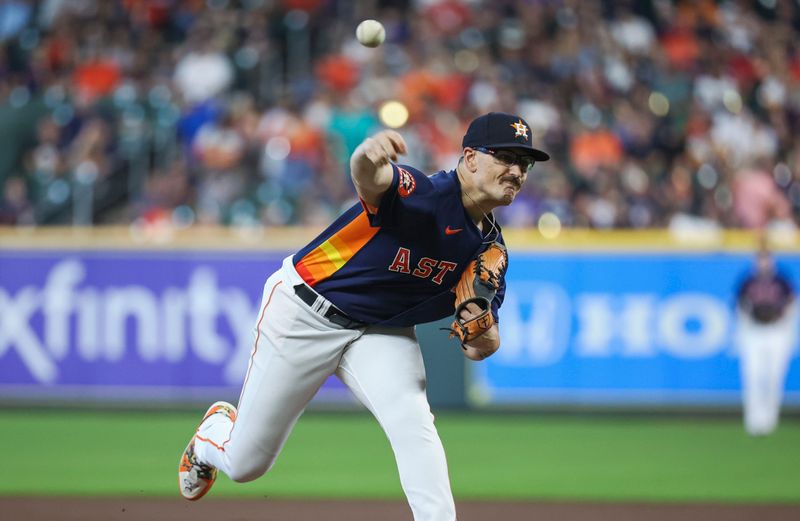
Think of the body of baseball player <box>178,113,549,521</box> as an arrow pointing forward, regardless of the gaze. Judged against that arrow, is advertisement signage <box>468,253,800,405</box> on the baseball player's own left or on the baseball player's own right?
on the baseball player's own left

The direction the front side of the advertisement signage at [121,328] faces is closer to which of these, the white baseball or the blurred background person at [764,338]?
the white baseball

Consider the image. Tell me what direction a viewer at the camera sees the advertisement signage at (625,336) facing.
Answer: facing the viewer

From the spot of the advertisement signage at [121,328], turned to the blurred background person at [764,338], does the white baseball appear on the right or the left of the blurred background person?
right

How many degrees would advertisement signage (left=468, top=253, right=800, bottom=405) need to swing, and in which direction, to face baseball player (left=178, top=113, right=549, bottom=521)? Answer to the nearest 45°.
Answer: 0° — it already faces them

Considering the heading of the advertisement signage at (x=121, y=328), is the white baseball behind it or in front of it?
in front

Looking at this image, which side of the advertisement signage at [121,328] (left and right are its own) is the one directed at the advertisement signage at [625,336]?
left

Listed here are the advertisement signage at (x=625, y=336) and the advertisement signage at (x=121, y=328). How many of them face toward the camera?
2

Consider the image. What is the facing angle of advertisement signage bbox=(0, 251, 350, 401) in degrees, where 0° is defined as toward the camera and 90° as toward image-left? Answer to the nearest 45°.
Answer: approximately 0°

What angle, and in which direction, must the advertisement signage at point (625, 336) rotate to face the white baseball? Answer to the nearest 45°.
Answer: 0° — it already faces it

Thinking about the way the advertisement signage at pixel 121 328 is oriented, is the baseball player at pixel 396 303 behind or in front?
in front

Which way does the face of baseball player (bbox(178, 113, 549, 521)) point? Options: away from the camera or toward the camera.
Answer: toward the camera
